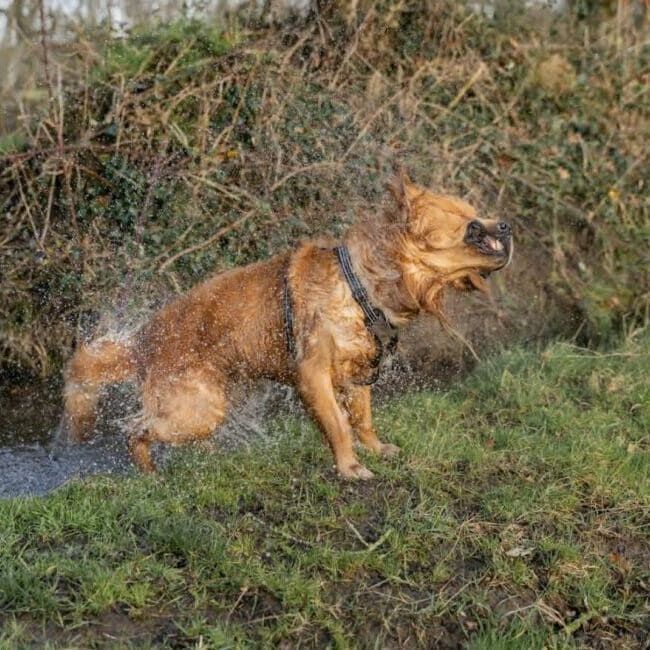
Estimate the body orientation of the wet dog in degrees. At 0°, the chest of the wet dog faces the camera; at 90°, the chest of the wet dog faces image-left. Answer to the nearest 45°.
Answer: approximately 270°

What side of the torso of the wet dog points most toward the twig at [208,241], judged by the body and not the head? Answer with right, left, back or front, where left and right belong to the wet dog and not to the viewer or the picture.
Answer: left

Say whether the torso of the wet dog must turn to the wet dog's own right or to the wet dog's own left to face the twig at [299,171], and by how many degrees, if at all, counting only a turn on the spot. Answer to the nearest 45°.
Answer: approximately 90° to the wet dog's own left
